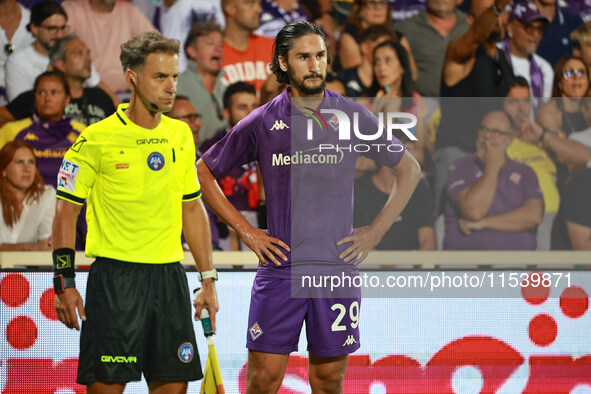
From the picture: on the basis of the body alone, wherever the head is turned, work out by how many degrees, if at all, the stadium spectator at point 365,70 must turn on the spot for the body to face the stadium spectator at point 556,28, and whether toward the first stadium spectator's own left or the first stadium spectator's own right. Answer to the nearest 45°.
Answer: approximately 45° to the first stadium spectator's own left

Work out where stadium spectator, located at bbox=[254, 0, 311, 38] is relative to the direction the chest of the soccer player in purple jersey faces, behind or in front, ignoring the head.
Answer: behind

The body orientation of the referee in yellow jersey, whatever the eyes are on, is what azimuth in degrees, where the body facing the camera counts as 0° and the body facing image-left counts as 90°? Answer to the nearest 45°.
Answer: approximately 315°

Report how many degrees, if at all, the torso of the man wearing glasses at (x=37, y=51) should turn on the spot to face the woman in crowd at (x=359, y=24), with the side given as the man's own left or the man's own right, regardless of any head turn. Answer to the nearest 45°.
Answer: approximately 45° to the man's own left

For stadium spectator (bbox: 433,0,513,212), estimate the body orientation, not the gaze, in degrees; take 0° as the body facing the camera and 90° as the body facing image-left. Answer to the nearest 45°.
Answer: approximately 315°

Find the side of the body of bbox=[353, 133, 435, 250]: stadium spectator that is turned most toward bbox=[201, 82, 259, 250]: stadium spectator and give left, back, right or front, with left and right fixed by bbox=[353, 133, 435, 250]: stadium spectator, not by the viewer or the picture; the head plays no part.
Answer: right
